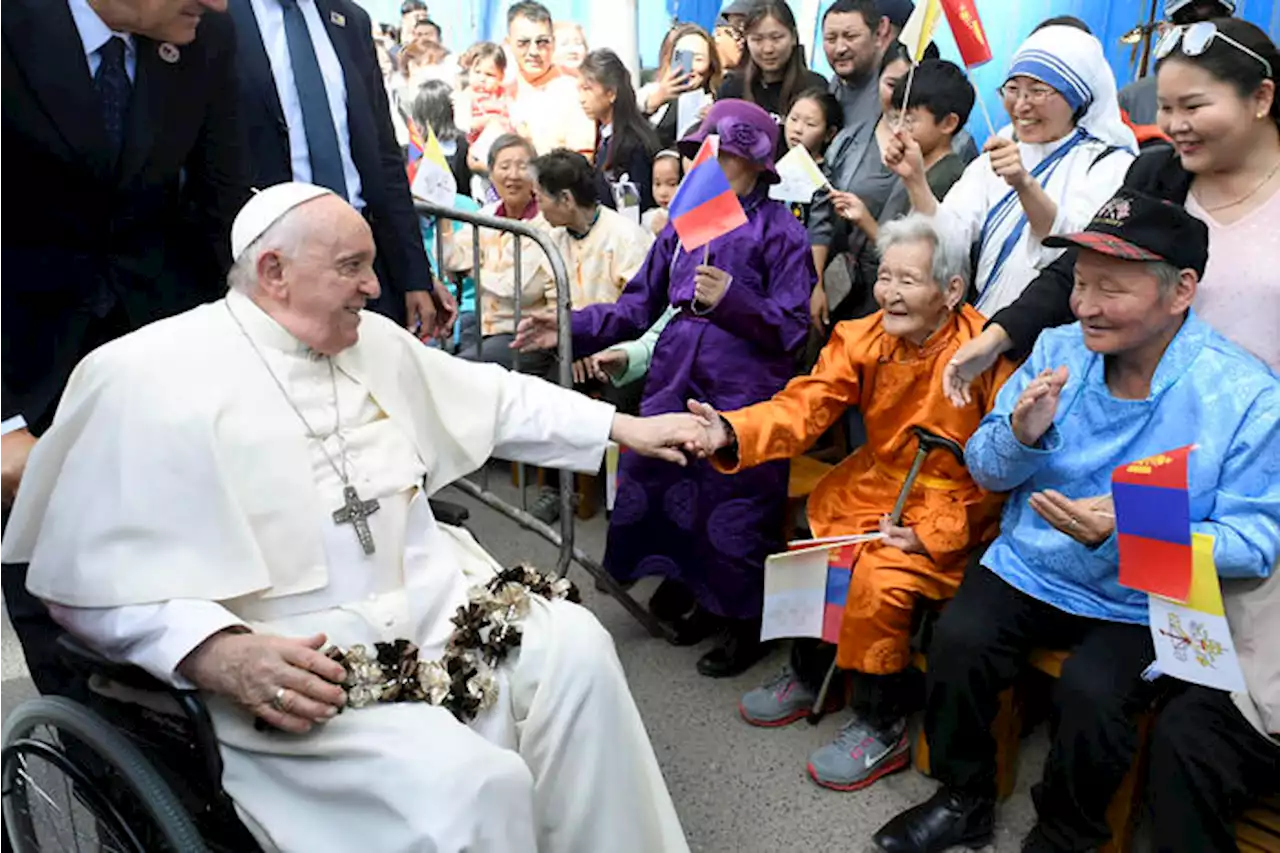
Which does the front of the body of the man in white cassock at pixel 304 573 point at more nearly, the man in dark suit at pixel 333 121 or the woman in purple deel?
the woman in purple deel

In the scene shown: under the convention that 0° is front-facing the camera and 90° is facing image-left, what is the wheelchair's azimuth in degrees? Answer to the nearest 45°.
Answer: approximately 315°

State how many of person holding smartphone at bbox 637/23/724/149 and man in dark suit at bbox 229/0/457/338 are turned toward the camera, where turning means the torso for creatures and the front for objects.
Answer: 2

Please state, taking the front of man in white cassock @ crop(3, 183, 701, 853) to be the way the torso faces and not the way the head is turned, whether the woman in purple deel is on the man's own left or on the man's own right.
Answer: on the man's own left

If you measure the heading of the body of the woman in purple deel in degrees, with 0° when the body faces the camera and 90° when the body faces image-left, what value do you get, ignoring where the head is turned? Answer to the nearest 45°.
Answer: approximately 45°
